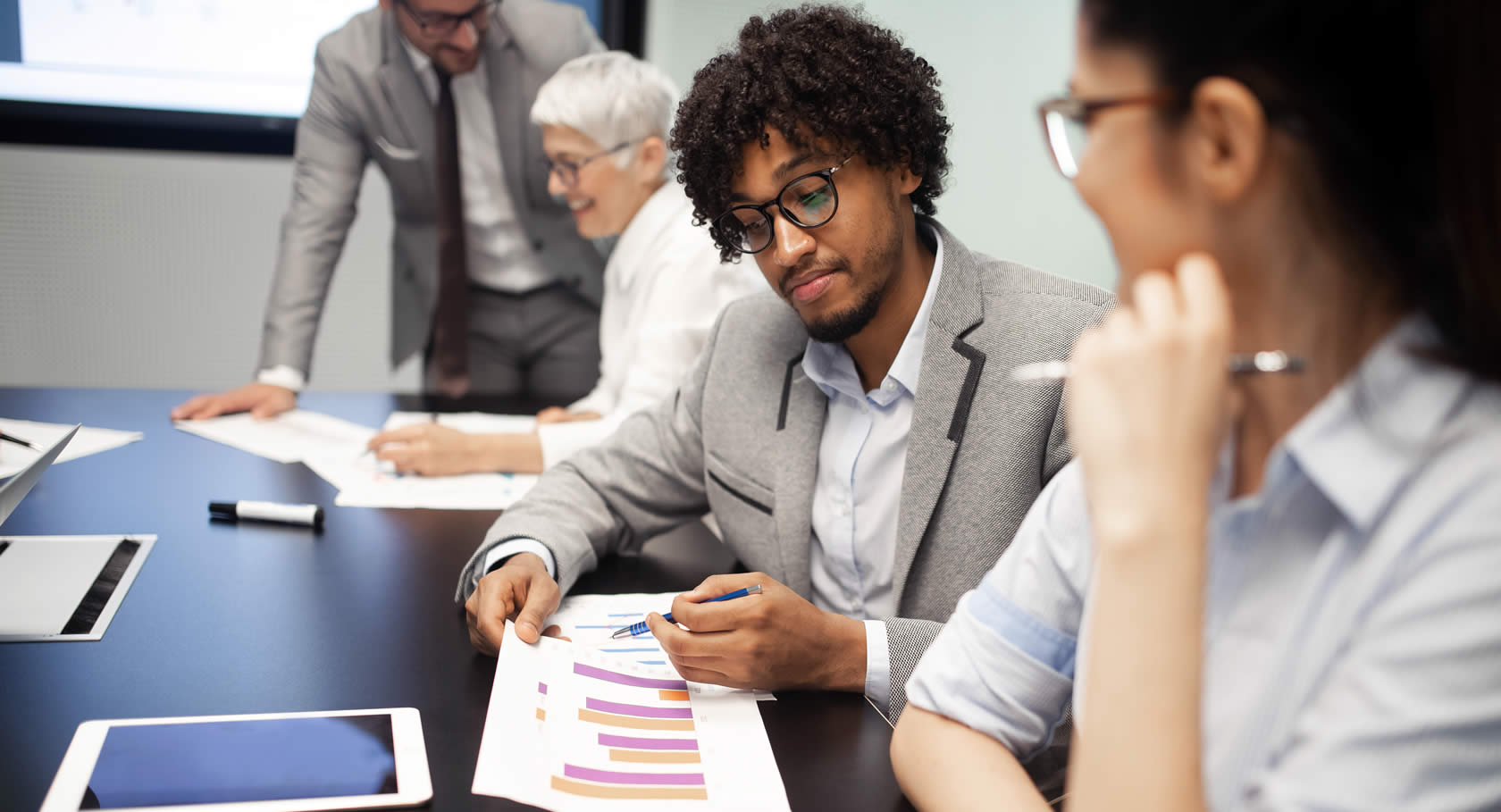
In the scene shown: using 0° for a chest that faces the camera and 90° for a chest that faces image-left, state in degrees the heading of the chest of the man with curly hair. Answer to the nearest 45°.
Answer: approximately 45°

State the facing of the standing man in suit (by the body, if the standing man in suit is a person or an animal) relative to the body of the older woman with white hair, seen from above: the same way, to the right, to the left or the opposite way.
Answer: to the left

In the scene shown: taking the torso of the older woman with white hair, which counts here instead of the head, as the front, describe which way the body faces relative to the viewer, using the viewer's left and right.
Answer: facing to the left of the viewer

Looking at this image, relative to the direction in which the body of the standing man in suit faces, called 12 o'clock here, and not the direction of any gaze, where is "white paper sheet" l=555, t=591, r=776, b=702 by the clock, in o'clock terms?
The white paper sheet is roughly at 12 o'clock from the standing man in suit.

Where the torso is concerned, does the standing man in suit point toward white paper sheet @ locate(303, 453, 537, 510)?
yes

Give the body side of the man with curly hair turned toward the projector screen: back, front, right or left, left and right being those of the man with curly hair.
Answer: right

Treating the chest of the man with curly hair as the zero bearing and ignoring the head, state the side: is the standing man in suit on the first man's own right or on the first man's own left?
on the first man's own right

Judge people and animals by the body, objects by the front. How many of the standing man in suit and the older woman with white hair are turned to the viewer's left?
1

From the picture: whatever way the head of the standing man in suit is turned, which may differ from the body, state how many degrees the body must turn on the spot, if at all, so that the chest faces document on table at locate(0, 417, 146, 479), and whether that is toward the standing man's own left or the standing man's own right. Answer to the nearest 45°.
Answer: approximately 45° to the standing man's own right
